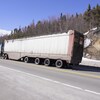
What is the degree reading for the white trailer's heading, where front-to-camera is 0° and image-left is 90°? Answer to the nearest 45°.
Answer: approximately 135°
